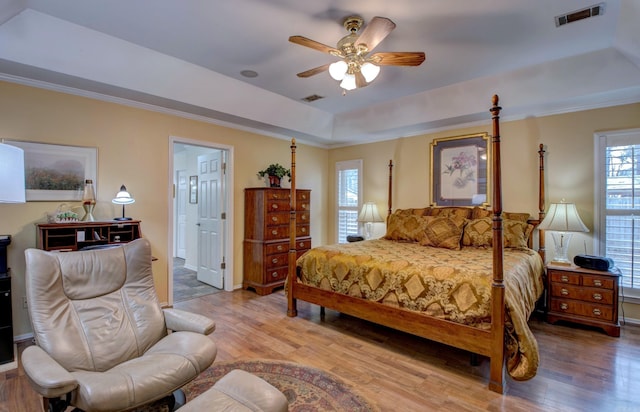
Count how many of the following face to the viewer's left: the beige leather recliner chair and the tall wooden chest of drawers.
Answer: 0

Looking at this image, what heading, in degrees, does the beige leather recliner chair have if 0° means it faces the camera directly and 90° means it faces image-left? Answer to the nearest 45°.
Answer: approximately 315°

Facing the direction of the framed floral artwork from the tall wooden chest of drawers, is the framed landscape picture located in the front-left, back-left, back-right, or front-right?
back-right

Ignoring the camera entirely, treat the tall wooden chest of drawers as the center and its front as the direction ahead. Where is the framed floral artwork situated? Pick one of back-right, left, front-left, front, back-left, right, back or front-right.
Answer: front-left

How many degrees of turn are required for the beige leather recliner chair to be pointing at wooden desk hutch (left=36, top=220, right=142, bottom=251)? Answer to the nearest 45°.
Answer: approximately 135° to its left

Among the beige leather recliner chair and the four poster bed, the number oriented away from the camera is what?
0

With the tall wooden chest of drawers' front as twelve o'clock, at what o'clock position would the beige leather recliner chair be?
The beige leather recliner chair is roughly at 2 o'clock from the tall wooden chest of drawers.

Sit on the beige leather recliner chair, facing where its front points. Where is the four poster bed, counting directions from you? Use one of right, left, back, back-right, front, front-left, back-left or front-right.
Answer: front-left

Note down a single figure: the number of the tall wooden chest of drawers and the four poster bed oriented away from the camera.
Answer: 0

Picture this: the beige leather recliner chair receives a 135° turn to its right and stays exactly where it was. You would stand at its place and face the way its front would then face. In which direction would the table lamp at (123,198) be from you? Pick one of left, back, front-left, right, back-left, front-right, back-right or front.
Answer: right

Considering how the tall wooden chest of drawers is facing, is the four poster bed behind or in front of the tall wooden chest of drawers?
in front

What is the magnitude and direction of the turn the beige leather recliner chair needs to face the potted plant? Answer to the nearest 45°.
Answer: approximately 90° to its left

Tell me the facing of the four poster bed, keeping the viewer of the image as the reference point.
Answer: facing the viewer and to the left of the viewer

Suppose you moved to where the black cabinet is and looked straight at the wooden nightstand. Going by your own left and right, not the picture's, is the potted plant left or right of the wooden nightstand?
left

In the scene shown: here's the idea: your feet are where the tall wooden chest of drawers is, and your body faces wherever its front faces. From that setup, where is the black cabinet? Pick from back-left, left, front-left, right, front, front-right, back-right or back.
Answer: right

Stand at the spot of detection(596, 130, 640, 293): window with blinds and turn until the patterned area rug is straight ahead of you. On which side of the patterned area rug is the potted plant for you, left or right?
right
